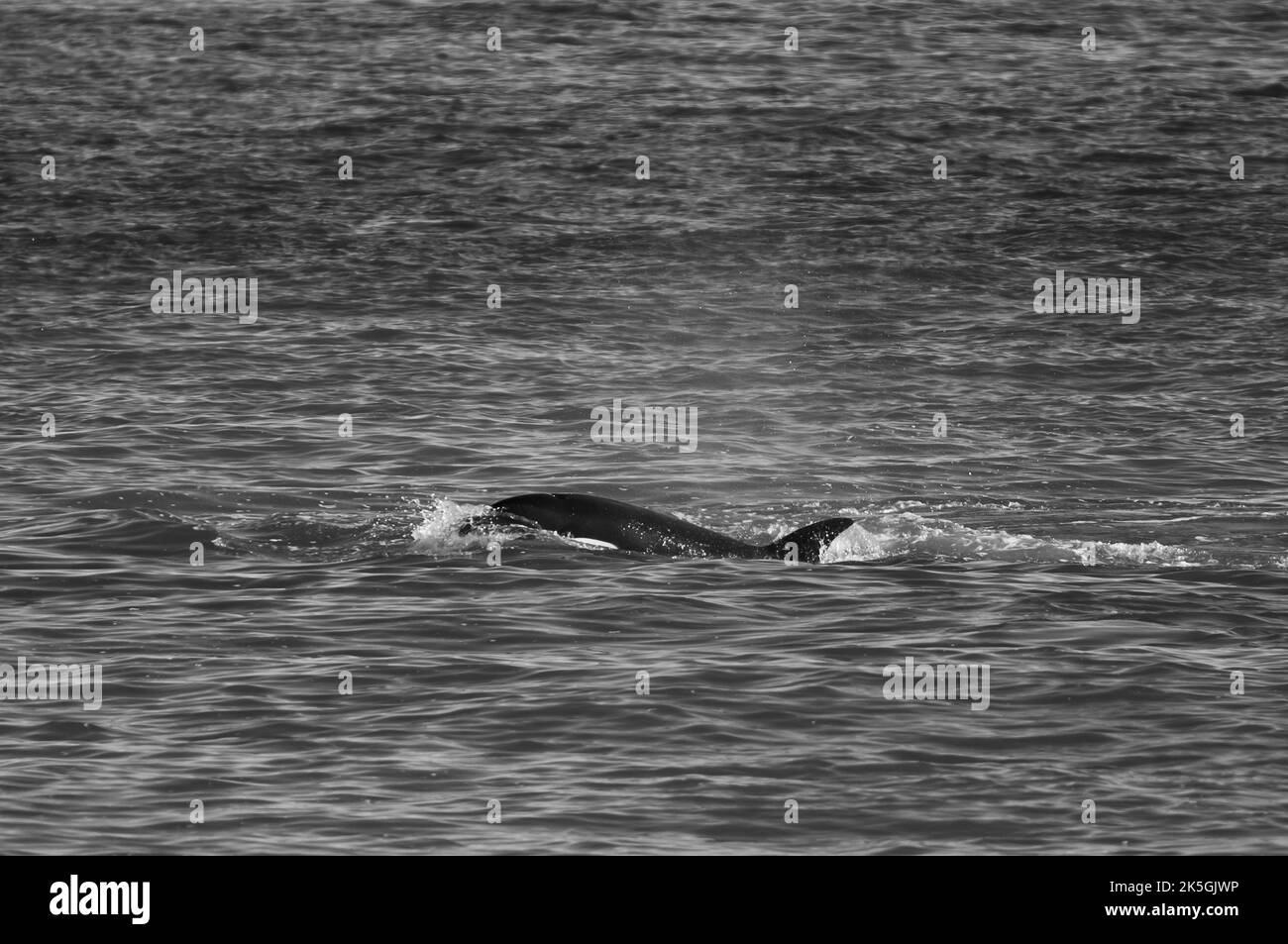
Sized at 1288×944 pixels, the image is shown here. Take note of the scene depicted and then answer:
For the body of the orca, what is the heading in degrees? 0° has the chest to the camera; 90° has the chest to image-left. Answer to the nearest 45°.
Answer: approximately 90°
